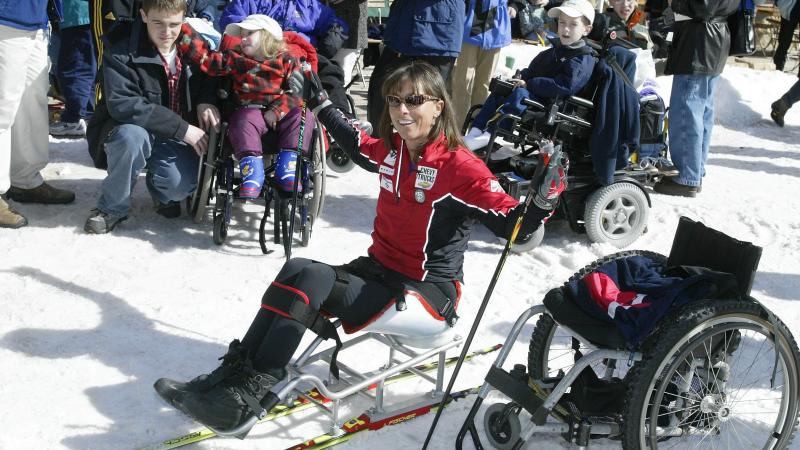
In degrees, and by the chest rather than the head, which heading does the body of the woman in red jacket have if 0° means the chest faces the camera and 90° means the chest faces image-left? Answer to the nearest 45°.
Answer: approximately 45°

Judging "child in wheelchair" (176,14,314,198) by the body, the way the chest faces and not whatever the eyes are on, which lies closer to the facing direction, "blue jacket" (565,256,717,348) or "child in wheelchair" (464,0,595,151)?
the blue jacket

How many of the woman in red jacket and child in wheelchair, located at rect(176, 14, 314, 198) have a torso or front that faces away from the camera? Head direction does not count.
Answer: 0

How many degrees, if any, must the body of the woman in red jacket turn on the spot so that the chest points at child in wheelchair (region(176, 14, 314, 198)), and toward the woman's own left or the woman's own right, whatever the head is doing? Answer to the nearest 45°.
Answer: approximately 135° to the woman's own right

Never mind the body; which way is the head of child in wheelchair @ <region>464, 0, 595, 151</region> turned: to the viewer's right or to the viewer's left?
to the viewer's left

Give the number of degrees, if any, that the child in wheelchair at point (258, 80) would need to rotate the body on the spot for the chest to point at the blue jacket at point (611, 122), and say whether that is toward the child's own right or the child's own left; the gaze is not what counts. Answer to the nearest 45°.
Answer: approximately 90° to the child's own left

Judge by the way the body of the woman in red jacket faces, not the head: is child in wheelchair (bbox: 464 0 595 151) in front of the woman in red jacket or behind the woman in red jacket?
behind

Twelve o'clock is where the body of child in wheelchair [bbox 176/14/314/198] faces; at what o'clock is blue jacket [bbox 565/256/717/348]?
The blue jacket is roughly at 11 o'clock from the child in wheelchair.

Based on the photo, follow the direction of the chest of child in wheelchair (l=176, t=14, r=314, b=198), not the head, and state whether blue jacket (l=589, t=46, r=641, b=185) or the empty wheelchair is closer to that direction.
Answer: the empty wheelchair

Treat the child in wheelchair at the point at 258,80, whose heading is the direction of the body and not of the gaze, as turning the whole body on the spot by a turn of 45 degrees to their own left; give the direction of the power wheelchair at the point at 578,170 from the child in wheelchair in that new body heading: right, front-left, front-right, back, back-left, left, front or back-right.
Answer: front-left
